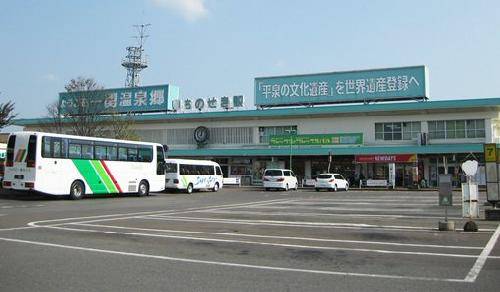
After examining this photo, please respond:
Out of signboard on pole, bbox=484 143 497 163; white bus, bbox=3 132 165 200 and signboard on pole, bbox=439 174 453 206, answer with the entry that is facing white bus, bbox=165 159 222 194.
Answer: white bus, bbox=3 132 165 200

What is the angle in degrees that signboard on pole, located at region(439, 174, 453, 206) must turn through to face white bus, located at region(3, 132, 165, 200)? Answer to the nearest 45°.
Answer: approximately 90° to its right

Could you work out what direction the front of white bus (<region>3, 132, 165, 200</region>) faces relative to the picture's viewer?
facing away from the viewer and to the right of the viewer

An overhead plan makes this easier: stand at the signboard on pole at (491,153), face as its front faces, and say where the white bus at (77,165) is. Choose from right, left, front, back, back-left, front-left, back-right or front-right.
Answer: right

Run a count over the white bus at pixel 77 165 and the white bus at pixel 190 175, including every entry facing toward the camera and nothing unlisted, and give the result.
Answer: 0

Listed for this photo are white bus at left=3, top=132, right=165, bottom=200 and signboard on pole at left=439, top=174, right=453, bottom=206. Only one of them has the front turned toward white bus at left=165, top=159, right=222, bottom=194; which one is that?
white bus at left=3, top=132, right=165, bottom=200
